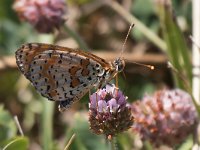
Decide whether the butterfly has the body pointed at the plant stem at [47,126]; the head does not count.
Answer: no

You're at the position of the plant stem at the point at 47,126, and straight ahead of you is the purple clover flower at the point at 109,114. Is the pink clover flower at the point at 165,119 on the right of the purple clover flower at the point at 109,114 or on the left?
left

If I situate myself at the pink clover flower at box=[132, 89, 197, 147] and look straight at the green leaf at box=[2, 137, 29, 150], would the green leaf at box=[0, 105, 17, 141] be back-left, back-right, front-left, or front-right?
front-right

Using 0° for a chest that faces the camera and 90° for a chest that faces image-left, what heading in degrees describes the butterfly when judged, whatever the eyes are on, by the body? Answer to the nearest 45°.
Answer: approximately 270°

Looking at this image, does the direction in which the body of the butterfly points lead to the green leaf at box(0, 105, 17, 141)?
no

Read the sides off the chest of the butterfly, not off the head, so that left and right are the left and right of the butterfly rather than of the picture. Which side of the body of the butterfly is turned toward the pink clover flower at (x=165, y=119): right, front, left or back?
front
